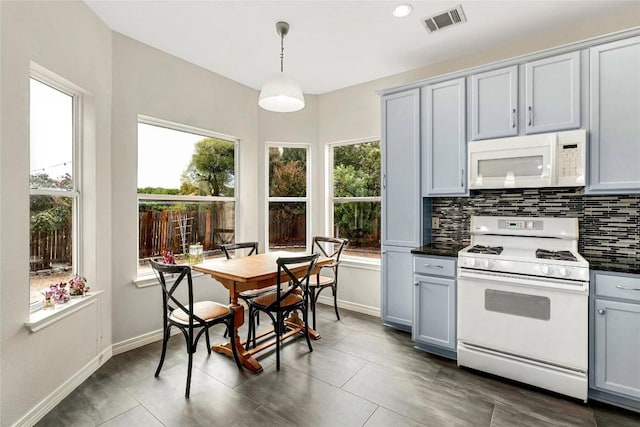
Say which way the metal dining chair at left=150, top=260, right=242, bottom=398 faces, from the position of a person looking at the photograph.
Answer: facing away from the viewer and to the right of the viewer

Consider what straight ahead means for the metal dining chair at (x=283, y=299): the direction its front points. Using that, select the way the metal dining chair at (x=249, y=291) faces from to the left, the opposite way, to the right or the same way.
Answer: the opposite way

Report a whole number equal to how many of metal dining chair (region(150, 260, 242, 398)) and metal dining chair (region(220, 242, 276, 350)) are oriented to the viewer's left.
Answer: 0

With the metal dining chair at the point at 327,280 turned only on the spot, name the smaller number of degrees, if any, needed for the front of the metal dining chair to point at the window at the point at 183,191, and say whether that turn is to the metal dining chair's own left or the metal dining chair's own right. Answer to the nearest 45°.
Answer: approximately 45° to the metal dining chair's own right

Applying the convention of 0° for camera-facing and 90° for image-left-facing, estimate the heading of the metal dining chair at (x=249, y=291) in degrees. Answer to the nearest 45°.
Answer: approximately 315°

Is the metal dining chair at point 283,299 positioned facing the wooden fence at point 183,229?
yes

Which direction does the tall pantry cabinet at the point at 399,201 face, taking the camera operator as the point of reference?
facing the viewer and to the left of the viewer

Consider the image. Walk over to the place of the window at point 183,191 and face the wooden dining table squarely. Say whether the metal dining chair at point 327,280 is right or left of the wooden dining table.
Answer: left

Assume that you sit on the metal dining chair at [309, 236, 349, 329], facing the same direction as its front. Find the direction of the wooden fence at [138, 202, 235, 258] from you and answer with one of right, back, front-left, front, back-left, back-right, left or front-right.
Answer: front-right

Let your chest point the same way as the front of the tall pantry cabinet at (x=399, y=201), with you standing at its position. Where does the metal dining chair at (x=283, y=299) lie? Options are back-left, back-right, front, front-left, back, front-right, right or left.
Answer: front
